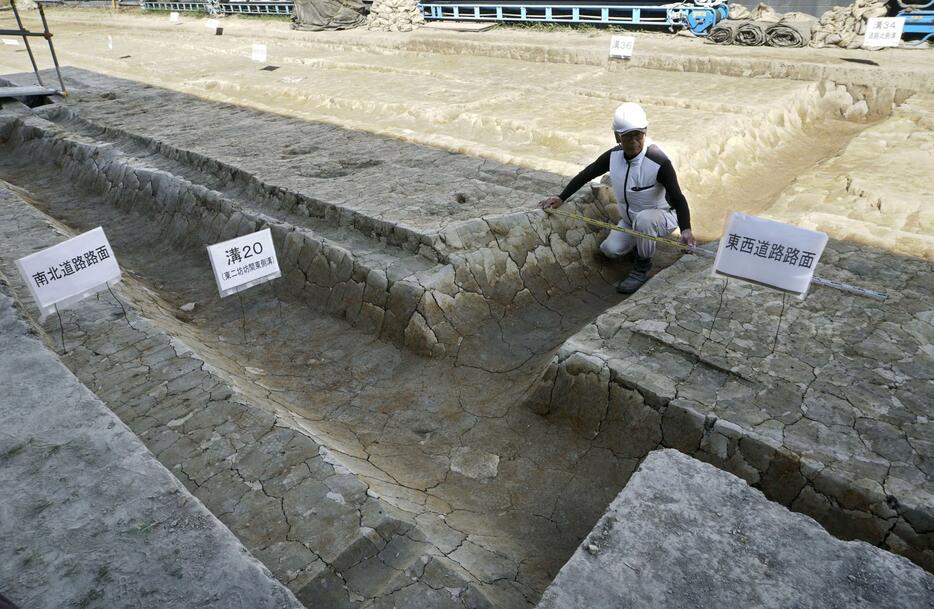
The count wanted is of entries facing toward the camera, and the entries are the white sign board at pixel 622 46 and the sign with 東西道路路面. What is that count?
2

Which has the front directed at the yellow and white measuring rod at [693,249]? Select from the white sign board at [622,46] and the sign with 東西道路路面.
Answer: the white sign board

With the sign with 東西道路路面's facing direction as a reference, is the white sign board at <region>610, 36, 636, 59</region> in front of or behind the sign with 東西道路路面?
behind

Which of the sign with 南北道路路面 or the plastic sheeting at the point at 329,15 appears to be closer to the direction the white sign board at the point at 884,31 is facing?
the sign with 南北道路路面

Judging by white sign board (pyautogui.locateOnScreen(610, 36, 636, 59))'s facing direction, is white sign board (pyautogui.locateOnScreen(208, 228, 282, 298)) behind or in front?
in front

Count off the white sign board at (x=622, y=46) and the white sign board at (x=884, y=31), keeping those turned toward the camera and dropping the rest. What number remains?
2

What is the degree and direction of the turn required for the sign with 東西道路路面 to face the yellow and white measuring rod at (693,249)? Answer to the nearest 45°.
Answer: approximately 135° to its right

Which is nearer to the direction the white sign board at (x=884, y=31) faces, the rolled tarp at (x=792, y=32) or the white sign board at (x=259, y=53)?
the white sign board

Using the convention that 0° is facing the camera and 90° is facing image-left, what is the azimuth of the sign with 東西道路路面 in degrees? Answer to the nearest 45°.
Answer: approximately 0°

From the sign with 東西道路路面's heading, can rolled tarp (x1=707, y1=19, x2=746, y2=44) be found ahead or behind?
behind

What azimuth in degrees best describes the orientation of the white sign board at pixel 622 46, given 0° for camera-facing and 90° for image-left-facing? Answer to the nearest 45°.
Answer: approximately 0°

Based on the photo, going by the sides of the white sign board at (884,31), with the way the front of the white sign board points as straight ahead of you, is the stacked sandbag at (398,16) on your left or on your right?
on your right

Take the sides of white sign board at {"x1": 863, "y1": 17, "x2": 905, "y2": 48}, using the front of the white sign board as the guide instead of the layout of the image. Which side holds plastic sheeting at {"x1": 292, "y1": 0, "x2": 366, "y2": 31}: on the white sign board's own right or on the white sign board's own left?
on the white sign board's own right
